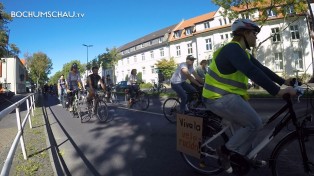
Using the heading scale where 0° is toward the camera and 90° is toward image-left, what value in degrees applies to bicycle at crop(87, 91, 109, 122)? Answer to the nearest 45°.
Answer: approximately 315°

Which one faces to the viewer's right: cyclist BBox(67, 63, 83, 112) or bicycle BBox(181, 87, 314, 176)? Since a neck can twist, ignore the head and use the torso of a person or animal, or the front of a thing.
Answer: the bicycle

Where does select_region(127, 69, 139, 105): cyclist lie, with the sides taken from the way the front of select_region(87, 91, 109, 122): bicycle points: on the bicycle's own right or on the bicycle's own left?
on the bicycle's own left

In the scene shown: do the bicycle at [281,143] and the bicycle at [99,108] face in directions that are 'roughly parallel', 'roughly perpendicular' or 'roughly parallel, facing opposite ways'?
roughly parallel

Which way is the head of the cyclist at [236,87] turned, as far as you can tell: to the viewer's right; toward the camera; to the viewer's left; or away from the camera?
to the viewer's right

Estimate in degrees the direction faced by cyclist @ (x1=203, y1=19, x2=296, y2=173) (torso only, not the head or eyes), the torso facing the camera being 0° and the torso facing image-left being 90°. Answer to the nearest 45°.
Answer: approximately 270°

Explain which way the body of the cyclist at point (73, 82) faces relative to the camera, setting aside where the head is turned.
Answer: toward the camera

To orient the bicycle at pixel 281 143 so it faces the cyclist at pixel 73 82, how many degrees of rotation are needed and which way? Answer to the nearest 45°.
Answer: approximately 135° to its left

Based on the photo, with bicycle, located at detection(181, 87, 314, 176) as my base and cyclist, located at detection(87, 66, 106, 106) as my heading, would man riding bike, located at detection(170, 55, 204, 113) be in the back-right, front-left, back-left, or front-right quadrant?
front-right

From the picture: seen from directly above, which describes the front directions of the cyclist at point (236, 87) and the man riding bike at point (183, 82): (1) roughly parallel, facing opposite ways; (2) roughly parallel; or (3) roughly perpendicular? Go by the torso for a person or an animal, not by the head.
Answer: roughly parallel

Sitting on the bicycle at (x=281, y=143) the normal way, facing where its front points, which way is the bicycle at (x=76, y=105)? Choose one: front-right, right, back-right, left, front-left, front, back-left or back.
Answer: back-left

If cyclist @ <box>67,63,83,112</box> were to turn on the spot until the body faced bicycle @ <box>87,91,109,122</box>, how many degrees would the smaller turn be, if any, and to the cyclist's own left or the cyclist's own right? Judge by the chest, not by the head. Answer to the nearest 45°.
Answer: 0° — they already face it
